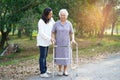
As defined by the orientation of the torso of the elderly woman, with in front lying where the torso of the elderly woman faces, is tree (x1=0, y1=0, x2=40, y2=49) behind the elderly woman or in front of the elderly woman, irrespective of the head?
behind

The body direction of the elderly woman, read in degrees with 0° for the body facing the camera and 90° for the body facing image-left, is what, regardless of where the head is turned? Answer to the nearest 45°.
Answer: approximately 0°
